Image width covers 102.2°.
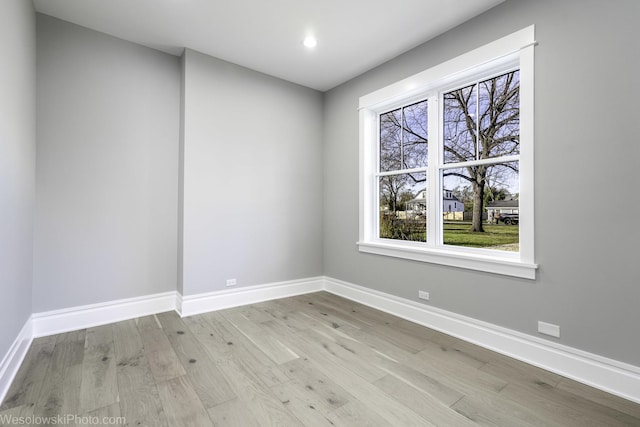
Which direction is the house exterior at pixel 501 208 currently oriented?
toward the camera

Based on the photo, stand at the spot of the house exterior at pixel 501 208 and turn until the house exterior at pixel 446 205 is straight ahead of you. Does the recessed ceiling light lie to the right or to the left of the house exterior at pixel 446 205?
left

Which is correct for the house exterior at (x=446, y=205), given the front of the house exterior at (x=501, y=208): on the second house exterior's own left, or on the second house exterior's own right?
on the second house exterior's own right
